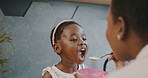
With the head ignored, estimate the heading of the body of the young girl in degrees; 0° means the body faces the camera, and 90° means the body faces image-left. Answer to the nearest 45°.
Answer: approximately 315°
